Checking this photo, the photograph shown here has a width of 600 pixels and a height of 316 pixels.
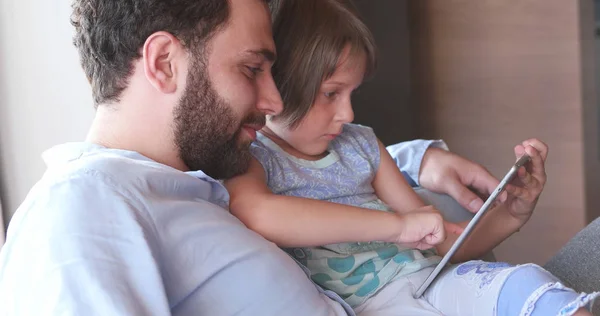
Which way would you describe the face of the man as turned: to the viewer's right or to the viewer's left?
to the viewer's right

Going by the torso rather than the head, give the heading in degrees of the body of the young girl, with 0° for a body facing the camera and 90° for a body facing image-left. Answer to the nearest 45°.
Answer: approximately 315°

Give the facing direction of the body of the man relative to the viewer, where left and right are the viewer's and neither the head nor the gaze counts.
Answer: facing to the right of the viewer
